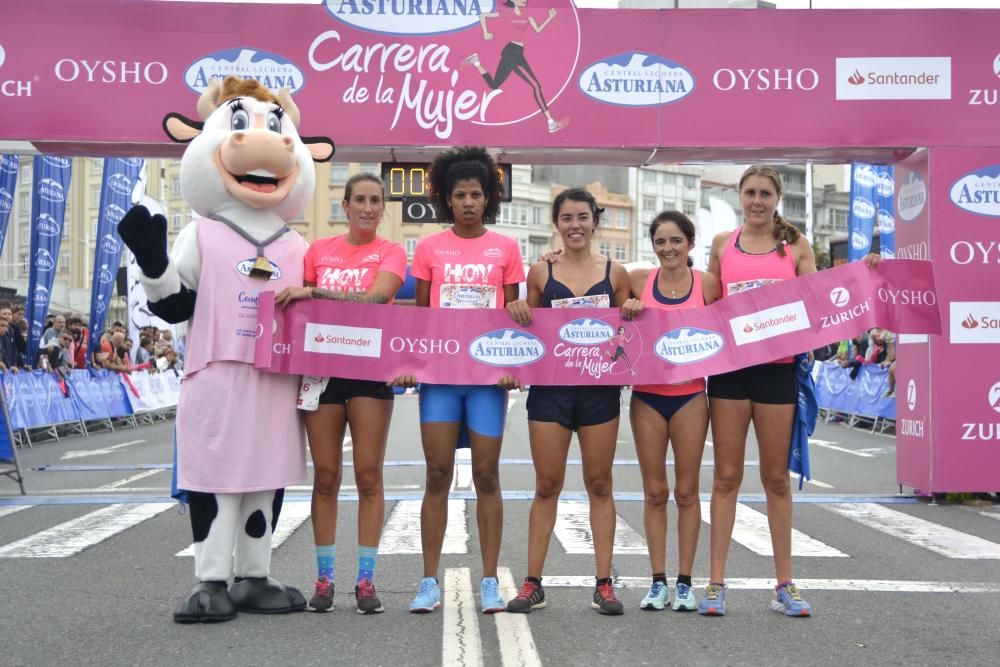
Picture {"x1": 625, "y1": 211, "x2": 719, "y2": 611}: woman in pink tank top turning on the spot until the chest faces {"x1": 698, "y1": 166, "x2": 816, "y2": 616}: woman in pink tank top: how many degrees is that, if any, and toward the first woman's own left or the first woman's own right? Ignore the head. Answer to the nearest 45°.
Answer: approximately 90° to the first woman's own left

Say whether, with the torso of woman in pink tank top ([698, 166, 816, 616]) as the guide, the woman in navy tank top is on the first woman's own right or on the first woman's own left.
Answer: on the first woman's own right

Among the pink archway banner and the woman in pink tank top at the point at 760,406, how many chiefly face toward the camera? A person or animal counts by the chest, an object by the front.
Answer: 2

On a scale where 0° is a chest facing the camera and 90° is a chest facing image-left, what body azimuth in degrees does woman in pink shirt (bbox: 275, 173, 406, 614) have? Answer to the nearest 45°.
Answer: approximately 0°

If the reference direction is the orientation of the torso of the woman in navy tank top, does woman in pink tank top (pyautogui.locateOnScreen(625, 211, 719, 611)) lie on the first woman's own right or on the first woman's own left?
on the first woman's own left

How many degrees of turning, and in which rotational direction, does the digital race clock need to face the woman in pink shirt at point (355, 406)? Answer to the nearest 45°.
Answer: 0° — it already faces them
